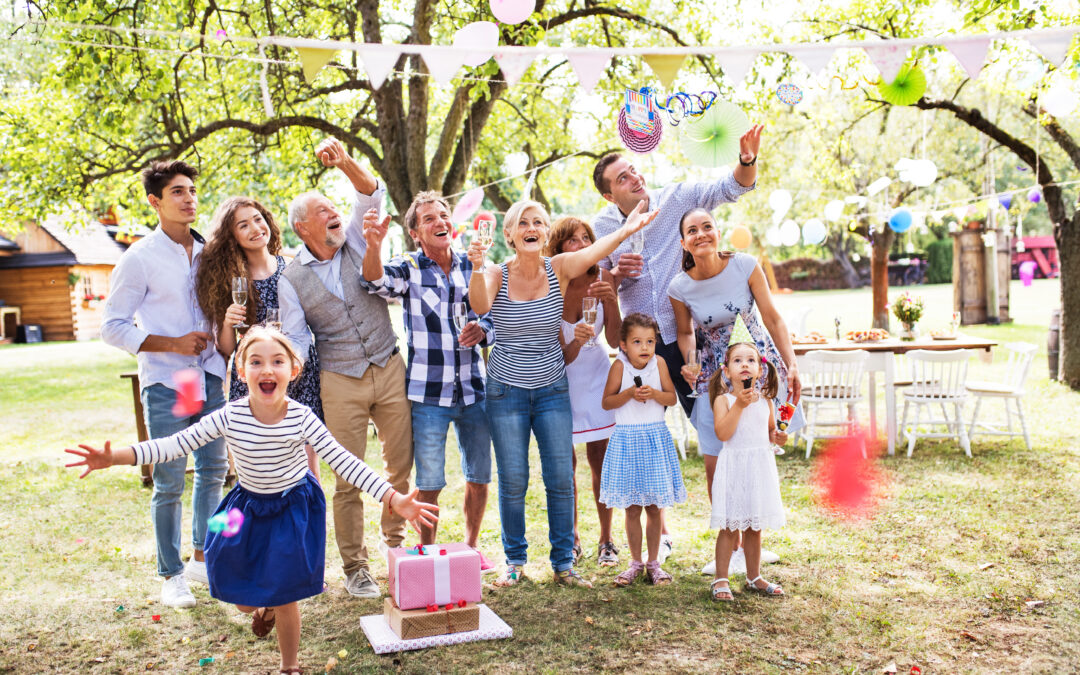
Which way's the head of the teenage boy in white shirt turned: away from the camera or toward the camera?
toward the camera

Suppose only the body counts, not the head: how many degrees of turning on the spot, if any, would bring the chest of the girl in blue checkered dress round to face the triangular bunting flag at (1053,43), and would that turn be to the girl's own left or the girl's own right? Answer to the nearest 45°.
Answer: approximately 90° to the girl's own left

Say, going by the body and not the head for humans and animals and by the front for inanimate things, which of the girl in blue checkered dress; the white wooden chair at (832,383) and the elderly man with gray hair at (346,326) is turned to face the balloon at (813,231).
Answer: the white wooden chair

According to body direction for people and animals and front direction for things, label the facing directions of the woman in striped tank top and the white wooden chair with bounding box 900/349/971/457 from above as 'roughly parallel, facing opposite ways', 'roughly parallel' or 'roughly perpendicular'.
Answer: roughly parallel, facing opposite ways

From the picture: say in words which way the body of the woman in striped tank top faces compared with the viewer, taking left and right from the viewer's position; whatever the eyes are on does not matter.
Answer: facing the viewer

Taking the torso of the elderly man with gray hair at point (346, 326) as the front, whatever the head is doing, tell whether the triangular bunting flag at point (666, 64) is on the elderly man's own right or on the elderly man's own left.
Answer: on the elderly man's own left

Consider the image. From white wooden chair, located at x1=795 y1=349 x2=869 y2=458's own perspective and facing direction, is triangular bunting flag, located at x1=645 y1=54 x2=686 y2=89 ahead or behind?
behind

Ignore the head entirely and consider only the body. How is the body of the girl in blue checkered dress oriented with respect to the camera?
toward the camera

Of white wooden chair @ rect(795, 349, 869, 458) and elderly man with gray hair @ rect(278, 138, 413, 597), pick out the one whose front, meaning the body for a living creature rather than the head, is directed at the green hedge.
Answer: the white wooden chair

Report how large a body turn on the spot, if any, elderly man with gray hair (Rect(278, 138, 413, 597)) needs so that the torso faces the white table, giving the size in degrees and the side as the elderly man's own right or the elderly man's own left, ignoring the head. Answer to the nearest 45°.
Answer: approximately 90° to the elderly man's own left

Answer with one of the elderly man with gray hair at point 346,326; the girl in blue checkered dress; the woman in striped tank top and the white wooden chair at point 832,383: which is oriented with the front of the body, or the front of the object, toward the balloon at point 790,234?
the white wooden chair

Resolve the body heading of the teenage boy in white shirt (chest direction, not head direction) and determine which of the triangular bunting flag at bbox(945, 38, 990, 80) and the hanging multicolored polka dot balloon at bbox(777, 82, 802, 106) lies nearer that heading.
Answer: the triangular bunting flag

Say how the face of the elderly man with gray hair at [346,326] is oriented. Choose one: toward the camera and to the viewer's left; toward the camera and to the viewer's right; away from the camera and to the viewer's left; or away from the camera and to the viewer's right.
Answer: toward the camera and to the viewer's right

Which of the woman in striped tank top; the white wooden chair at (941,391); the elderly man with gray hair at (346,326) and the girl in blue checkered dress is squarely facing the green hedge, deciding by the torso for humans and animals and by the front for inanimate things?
the white wooden chair

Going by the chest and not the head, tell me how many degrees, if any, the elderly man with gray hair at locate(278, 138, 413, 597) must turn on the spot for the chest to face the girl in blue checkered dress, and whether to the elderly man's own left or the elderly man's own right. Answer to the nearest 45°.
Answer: approximately 45° to the elderly man's own left

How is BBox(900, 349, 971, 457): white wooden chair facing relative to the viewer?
away from the camera

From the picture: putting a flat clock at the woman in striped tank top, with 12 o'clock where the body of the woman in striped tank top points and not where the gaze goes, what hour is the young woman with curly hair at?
The young woman with curly hair is roughly at 3 o'clock from the woman in striped tank top.

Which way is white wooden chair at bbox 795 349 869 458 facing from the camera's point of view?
away from the camera
